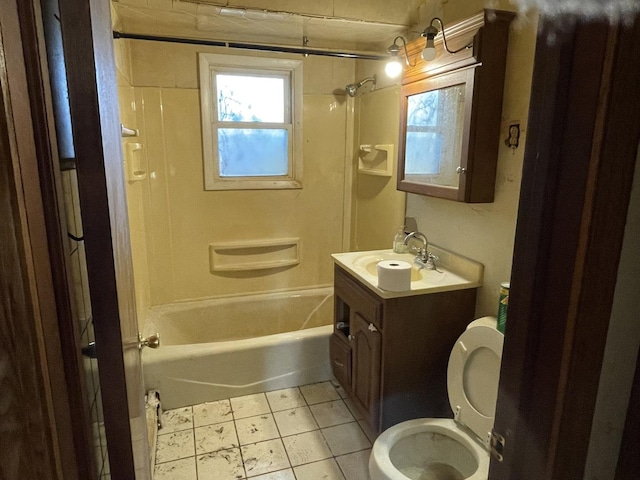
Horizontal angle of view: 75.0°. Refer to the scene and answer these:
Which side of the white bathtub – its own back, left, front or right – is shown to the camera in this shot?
front

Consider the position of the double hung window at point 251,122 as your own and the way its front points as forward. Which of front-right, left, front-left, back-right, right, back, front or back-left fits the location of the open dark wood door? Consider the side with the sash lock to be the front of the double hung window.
front

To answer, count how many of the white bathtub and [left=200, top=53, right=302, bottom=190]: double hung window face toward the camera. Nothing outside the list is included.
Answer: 2

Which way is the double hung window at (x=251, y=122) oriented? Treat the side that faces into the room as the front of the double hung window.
toward the camera

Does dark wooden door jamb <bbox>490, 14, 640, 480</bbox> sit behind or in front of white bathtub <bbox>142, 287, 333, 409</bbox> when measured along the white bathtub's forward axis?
in front

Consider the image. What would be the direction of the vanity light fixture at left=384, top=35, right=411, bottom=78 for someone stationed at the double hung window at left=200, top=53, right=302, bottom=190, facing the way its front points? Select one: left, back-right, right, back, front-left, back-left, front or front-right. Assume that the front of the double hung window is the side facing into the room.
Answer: front-left

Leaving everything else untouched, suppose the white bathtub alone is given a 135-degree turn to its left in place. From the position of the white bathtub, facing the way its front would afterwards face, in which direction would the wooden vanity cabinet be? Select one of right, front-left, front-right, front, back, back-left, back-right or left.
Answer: right

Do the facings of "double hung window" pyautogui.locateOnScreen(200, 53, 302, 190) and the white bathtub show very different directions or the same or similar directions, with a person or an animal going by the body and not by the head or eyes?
same or similar directions
